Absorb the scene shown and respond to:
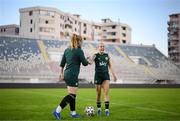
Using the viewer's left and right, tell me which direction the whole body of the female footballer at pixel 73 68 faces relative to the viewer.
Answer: facing away from the viewer and to the right of the viewer
